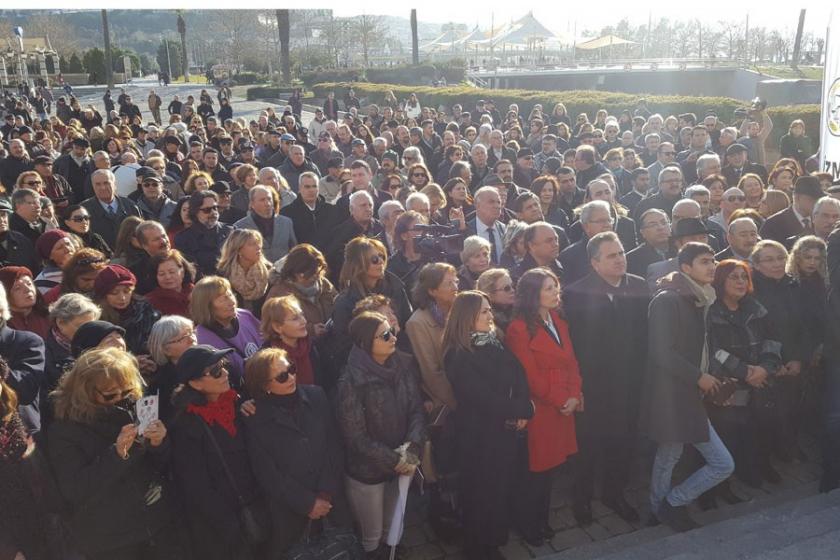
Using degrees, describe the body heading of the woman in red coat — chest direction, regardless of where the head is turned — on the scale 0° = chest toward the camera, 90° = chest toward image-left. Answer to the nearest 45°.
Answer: approximately 315°

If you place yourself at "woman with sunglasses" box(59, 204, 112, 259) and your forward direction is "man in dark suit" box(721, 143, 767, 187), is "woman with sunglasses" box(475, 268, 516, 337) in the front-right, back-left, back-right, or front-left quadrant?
front-right

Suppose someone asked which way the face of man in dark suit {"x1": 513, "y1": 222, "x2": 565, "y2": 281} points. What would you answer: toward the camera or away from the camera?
toward the camera

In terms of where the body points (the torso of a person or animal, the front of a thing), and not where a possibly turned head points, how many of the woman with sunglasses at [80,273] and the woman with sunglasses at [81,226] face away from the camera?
0

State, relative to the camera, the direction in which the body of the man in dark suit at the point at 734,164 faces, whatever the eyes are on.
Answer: toward the camera

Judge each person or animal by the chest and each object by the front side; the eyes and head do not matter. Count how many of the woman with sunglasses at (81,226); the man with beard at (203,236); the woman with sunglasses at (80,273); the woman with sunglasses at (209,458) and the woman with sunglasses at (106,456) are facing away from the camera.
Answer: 0

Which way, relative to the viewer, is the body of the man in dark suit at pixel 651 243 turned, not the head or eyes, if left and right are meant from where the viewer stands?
facing the viewer and to the right of the viewer

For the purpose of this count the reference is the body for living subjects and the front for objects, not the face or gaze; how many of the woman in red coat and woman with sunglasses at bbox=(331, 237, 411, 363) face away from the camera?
0

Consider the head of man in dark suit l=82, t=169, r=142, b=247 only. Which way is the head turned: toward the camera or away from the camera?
toward the camera

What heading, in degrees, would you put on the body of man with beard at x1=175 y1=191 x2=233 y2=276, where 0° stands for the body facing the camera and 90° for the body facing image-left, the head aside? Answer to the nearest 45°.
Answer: approximately 315°

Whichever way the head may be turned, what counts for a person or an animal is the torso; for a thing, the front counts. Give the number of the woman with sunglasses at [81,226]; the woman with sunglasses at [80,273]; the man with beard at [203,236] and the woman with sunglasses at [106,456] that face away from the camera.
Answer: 0

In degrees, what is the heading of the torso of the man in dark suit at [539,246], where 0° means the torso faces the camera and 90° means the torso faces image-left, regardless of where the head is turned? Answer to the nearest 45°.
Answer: approximately 315°
